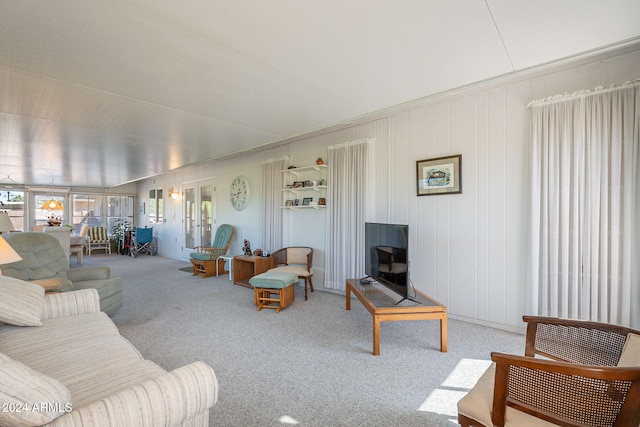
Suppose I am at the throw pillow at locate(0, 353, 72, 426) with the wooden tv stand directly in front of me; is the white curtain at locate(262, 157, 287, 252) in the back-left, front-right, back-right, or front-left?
front-left

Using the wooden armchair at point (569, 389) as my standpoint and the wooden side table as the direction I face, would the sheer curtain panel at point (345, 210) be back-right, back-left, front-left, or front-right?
front-right

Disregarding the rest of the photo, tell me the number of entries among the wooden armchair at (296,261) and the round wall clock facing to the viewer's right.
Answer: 0

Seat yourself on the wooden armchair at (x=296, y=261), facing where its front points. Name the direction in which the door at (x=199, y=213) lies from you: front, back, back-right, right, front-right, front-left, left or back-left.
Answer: right

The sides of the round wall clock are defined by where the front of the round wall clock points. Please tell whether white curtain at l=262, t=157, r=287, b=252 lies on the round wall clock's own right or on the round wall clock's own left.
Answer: on the round wall clock's own left

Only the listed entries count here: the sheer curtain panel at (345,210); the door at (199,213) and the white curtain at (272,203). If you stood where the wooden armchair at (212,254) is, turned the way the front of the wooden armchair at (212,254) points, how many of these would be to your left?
2

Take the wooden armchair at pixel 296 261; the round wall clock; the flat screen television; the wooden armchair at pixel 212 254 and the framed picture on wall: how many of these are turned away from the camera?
0

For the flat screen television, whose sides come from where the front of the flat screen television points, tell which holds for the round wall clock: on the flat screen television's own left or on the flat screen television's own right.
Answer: on the flat screen television's own right

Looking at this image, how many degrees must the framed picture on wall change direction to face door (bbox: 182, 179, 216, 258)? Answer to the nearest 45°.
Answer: approximately 45° to its right

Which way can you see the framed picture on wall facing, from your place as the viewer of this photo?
facing the viewer and to the left of the viewer

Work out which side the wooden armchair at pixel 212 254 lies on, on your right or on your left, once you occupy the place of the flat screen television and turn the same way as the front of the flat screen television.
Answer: on your right

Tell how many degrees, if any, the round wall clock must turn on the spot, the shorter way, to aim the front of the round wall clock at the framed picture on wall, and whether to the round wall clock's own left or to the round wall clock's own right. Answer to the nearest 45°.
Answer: approximately 90° to the round wall clock's own left

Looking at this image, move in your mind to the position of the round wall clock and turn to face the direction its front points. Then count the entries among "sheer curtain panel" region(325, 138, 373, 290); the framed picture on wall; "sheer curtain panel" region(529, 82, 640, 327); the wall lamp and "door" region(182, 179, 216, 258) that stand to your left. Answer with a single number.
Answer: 3

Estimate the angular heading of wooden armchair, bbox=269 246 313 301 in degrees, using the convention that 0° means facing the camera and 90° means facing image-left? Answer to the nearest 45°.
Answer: approximately 45°
